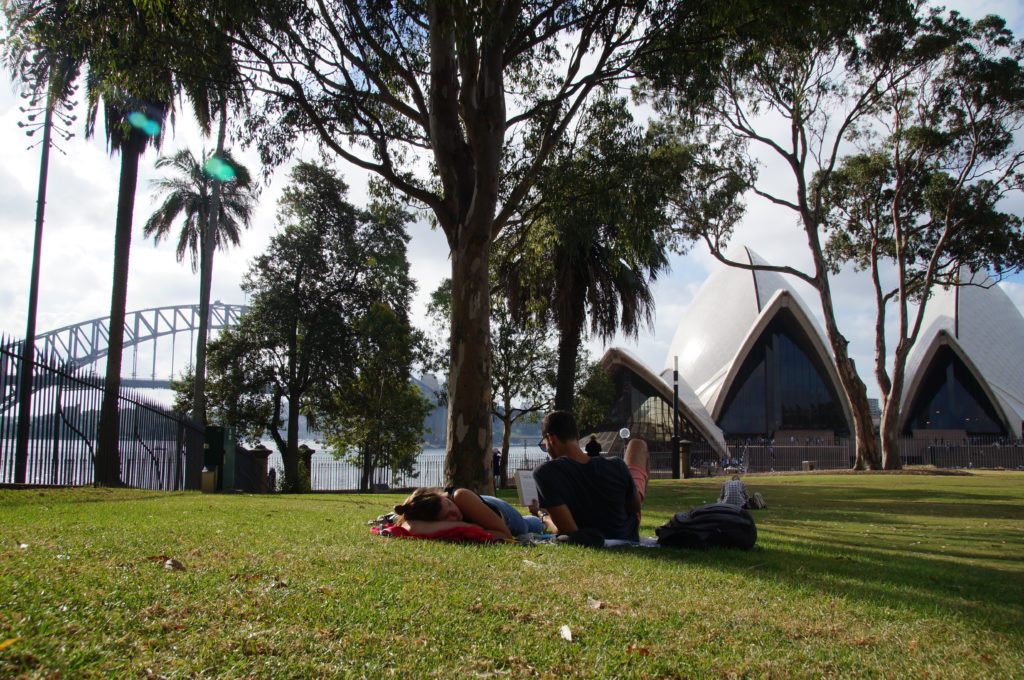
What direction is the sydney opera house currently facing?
toward the camera

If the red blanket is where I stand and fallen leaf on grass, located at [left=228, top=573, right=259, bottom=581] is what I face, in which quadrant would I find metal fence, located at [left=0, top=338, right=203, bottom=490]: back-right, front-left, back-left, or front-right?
back-right

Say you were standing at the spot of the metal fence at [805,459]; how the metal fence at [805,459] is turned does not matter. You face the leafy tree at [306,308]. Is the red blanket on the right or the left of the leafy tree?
left

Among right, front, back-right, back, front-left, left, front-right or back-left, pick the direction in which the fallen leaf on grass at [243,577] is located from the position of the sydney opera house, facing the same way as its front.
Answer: front

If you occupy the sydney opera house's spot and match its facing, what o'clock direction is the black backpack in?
The black backpack is roughly at 12 o'clock from the sydney opera house.

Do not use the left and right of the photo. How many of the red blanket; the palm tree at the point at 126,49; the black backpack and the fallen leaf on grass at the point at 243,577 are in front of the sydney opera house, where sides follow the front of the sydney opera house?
4

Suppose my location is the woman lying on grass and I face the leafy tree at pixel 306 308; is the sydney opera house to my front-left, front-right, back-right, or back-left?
front-right

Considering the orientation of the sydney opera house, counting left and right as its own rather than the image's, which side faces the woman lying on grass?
front

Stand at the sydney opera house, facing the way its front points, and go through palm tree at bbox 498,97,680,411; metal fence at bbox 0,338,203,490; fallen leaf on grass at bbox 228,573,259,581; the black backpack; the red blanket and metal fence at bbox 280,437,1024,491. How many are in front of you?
6

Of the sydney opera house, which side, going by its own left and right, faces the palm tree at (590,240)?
front

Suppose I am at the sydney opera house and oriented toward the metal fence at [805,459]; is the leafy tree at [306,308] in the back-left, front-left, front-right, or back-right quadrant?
front-right

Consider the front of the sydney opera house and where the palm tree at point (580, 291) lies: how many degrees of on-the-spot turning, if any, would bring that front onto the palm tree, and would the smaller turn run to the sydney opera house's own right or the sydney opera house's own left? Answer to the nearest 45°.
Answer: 0° — it already faces it

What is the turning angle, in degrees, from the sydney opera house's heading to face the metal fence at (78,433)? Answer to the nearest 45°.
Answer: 0° — it already faces it

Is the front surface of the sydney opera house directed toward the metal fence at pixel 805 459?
yes
